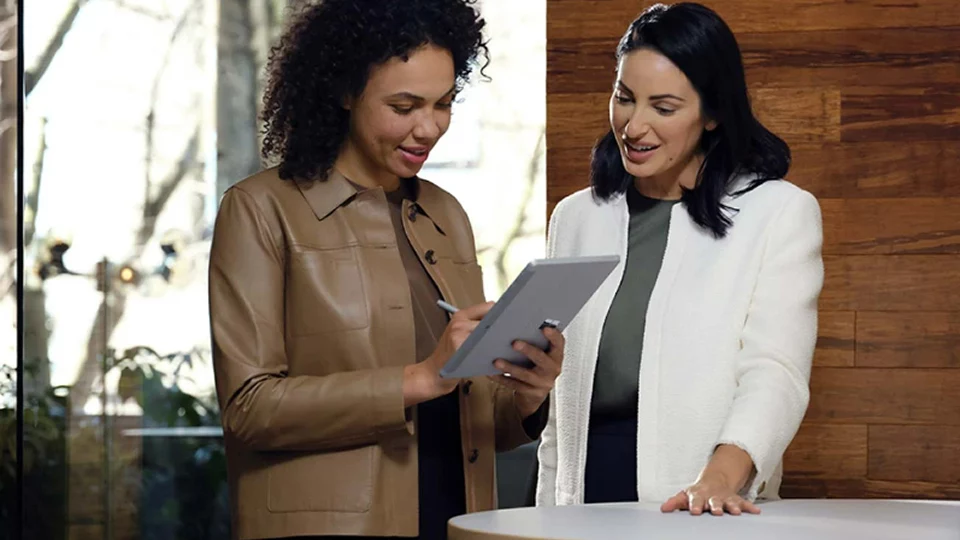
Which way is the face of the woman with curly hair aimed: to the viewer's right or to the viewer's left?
to the viewer's right

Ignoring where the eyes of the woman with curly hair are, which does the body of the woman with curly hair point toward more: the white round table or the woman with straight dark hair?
the white round table

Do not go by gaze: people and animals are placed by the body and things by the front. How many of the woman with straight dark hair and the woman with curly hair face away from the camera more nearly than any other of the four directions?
0

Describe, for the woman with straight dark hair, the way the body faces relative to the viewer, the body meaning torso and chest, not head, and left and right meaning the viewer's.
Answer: facing the viewer and to the left of the viewer

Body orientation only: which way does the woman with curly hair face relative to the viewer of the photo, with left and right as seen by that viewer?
facing the viewer and to the right of the viewer

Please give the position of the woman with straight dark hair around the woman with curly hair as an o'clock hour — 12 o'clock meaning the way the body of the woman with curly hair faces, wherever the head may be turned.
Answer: The woman with straight dark hair is roughly at 10 o'clock from the woman with curly hair.

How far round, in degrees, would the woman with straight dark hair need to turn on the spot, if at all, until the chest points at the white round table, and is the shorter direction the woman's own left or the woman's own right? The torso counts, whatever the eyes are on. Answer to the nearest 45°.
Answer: approximately 45° to the woman's own left

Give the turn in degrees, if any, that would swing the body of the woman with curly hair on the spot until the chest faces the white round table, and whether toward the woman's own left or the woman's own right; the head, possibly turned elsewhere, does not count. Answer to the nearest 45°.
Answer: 0° — they already face it
